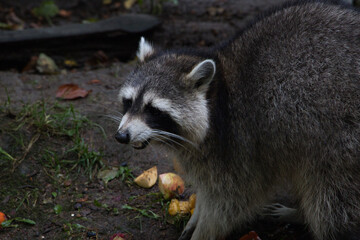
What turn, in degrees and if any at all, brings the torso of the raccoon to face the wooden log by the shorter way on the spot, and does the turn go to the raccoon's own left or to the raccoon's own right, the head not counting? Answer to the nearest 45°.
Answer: approximately 45° to the raccoon's own right

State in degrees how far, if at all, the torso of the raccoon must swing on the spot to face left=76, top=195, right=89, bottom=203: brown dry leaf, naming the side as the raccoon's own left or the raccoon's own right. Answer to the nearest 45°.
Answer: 0° — it already faces it

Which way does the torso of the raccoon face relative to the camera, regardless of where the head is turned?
to the viewer's left

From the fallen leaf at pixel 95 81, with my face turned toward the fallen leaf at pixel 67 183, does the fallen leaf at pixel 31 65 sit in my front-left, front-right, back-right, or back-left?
back-right
